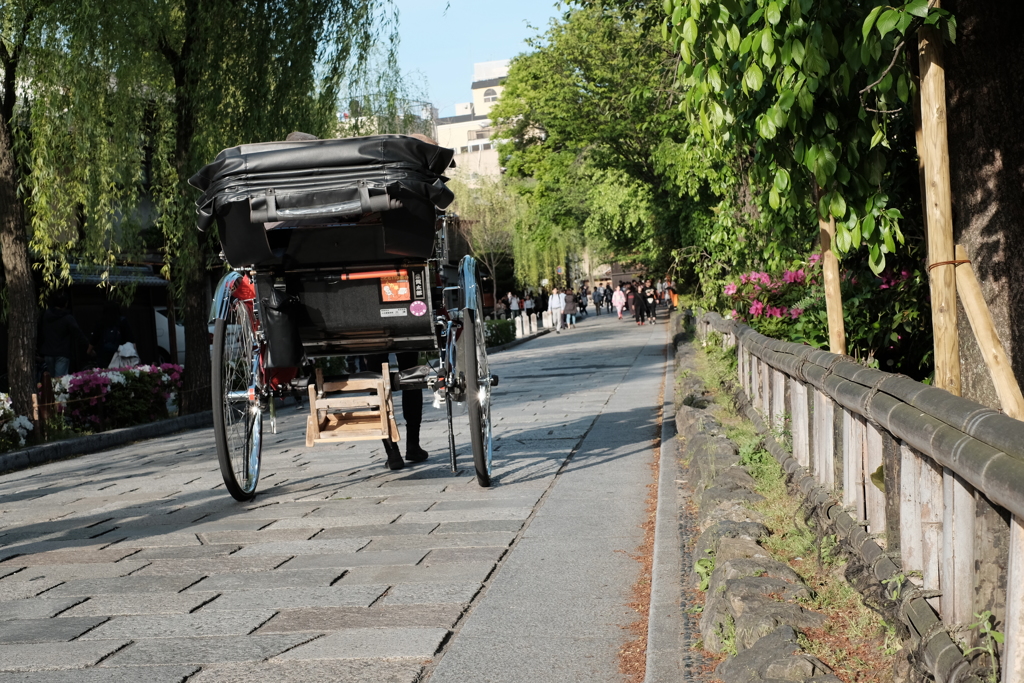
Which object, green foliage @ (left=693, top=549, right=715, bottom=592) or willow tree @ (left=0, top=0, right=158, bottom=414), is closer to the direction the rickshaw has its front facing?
the willow tree

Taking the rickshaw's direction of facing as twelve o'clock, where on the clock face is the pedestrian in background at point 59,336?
The pedestrian in background is roughly at 11 o'clock from the rickshaw.

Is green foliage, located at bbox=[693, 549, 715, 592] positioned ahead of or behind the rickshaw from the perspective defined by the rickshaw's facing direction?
behind

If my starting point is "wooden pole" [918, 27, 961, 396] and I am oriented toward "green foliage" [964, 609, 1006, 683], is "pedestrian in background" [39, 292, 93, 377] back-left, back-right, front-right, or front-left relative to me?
back-right

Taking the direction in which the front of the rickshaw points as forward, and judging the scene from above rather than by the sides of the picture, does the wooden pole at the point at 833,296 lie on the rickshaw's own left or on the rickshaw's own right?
on the rickshaw's own right

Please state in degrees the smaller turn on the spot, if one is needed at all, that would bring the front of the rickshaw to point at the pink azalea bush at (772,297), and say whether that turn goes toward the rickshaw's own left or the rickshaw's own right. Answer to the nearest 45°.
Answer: approximately 45° to the rickshaw's own right

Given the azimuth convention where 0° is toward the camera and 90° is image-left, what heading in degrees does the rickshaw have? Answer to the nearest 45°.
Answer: approximately 180°

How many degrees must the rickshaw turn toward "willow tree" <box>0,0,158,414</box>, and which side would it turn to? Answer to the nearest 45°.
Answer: approximately 45° to its left

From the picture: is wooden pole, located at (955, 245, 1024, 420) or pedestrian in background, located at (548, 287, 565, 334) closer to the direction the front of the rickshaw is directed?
the pedestrian in background

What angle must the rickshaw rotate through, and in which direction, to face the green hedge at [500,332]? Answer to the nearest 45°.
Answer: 0° — it already faces it

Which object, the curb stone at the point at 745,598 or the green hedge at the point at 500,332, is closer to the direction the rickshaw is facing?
the green hedge
